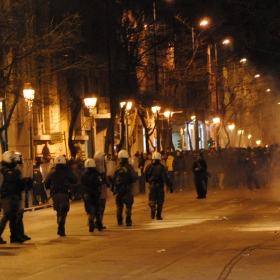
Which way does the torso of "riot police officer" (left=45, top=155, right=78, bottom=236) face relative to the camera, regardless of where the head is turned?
away from the camera

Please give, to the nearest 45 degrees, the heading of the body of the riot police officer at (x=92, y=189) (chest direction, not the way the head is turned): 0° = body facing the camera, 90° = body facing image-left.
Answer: approximately 180°

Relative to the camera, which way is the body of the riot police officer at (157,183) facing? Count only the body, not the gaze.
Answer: away from the camera

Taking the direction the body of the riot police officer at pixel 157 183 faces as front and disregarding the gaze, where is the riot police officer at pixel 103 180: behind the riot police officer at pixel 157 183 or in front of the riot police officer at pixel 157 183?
behind

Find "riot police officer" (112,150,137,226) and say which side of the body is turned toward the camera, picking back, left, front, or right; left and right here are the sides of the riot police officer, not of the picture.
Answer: back
